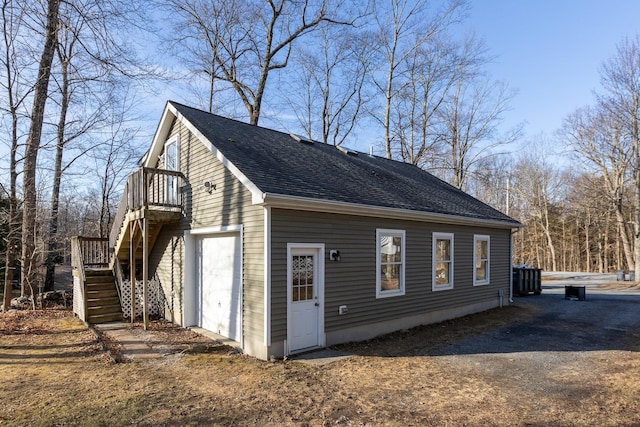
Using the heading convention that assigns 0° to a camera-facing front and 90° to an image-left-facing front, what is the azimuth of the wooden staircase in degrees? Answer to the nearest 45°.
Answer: approximately 0°

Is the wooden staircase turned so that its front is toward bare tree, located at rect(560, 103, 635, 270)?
no

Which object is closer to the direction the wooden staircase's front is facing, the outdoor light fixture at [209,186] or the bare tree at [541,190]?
the outdoor light fixture

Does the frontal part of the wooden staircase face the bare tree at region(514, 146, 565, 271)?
no
